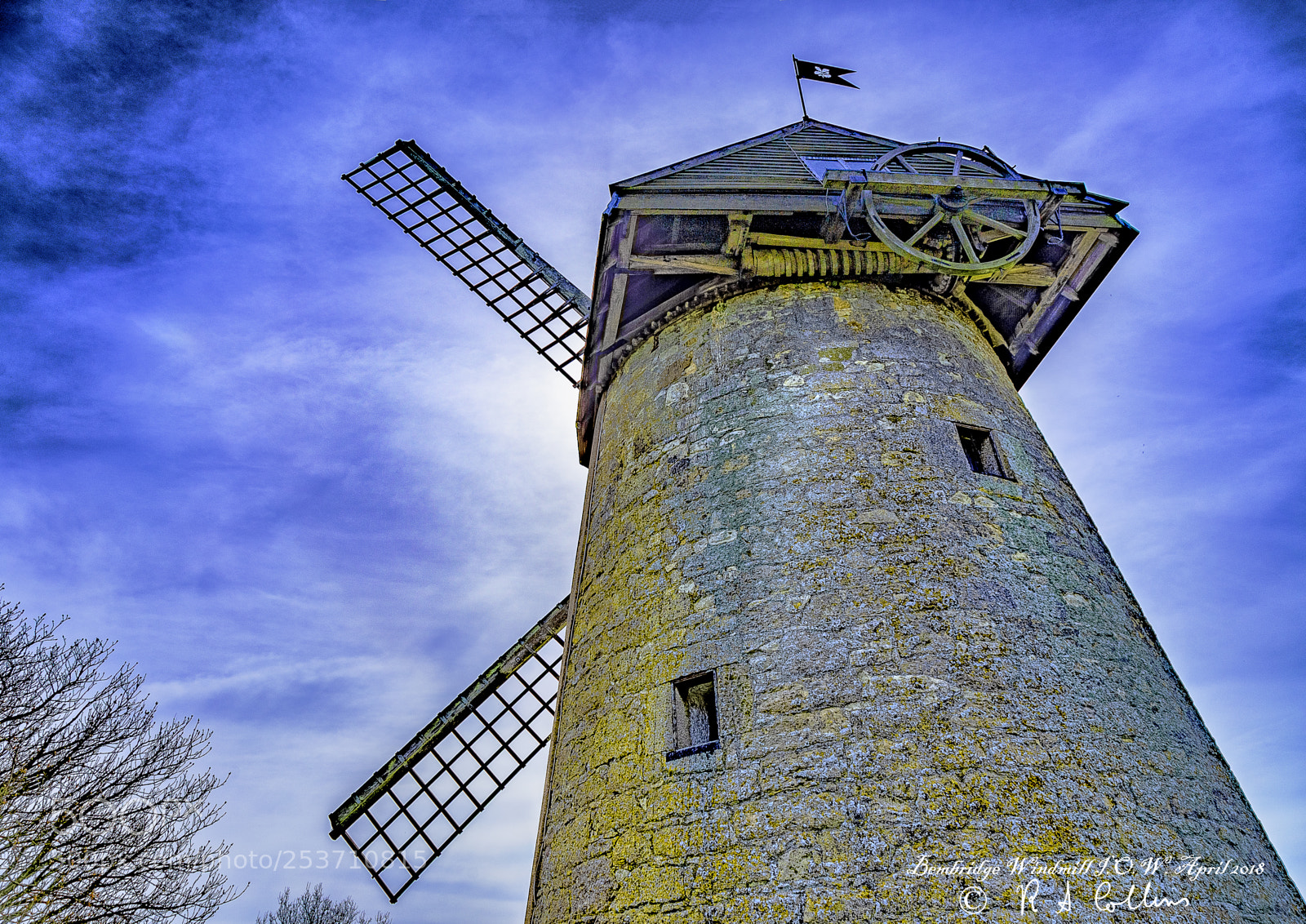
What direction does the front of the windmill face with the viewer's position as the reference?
facing away from the viewer and to the left of the viewer
